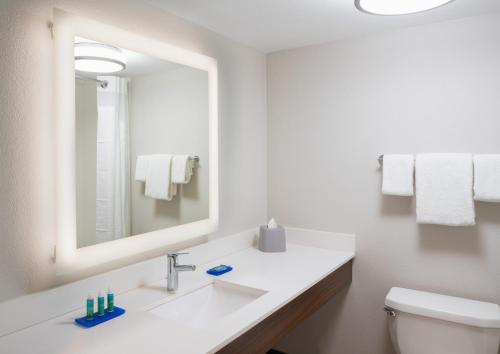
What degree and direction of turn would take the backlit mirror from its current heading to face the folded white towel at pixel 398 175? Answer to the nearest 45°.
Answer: approximately 45° to its left

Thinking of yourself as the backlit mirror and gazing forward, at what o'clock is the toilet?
The toilet is roughly at 11 o'clock from the backlit mirror.

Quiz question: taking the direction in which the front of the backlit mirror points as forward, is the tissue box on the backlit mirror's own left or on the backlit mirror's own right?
on the backlit mirror's own left

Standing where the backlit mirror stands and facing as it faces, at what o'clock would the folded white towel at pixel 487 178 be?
The folded white towel is roughly at 11 o'clock from the backlit mirror.

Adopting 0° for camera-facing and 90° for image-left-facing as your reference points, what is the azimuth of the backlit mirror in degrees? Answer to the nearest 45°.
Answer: approximately 315°
